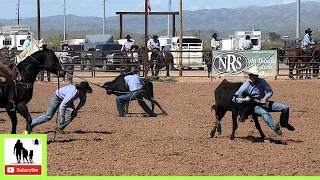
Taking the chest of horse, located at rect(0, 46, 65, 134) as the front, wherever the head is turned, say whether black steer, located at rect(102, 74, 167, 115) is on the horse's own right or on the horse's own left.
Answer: on the horse's own left

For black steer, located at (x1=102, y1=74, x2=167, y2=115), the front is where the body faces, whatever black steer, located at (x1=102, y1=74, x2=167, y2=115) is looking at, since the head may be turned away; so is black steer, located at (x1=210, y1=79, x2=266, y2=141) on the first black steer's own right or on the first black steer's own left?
on the first black steer's own left

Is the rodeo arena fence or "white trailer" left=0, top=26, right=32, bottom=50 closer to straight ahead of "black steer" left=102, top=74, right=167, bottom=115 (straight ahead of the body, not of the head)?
the white trailer

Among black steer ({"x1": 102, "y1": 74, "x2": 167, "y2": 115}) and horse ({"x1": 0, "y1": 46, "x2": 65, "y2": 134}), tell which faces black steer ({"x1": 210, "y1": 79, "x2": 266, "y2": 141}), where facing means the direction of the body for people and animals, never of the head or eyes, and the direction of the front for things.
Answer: the horse

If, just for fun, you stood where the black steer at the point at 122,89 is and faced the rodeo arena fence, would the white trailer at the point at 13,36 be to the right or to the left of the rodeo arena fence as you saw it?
left

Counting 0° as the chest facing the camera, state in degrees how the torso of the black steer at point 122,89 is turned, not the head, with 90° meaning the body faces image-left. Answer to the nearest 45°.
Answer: approximately 90°

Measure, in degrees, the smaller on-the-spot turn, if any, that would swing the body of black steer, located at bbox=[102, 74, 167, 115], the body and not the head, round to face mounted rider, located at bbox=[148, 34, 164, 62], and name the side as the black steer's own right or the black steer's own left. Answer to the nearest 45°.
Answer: approximately 90° to the black steer's own right

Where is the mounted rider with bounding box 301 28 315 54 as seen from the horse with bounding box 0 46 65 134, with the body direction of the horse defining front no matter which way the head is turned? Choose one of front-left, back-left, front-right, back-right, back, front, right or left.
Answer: front-left

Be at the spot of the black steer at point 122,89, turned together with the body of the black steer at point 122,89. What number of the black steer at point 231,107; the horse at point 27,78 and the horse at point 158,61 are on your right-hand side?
1

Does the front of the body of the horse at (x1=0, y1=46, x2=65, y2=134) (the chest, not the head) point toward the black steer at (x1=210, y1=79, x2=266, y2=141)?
yes

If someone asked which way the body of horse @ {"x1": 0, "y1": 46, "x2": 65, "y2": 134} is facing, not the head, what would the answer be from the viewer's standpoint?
to the viewer's right
